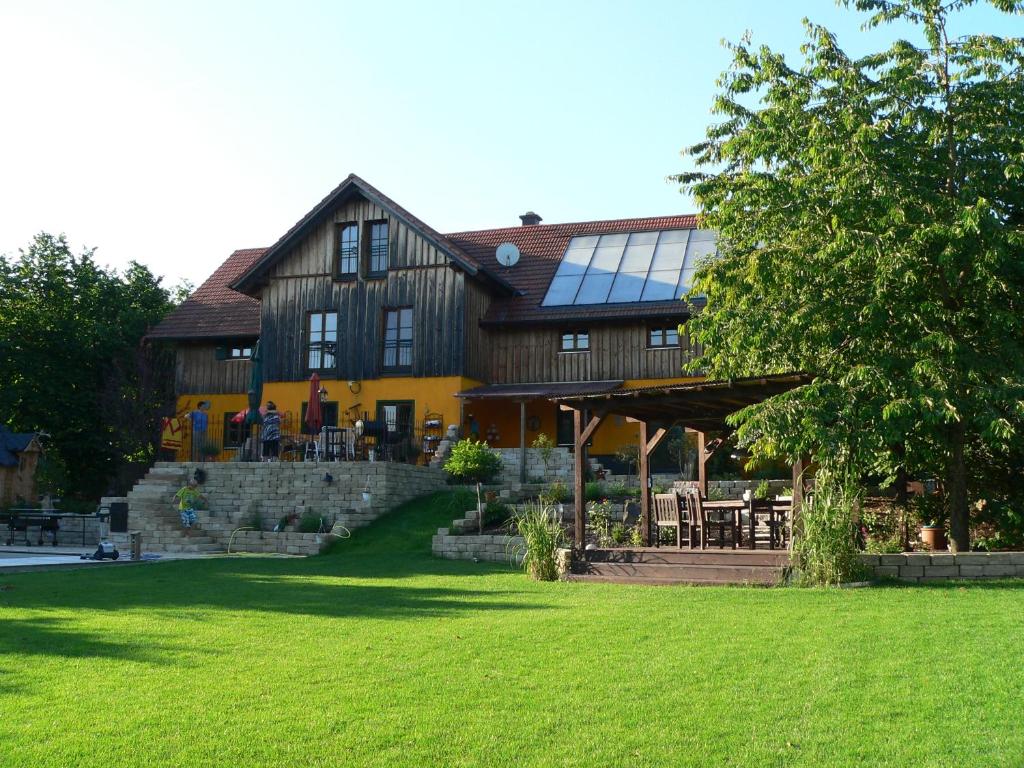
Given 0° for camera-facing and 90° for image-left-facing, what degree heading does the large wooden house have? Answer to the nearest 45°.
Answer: approximately 0°

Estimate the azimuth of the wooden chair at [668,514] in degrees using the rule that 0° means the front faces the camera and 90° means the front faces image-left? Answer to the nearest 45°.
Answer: approximately 180°

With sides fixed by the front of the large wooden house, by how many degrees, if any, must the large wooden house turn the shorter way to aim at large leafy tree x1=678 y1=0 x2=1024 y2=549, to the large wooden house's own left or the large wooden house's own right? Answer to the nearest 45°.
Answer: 0° — it already faces it

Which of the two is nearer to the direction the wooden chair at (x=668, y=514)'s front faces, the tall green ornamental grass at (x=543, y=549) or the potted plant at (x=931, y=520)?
the potted plant

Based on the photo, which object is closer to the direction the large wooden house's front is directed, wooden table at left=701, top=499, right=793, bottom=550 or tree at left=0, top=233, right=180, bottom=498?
the wooden table

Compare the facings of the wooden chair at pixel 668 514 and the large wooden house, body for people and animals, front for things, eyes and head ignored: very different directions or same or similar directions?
very different directions

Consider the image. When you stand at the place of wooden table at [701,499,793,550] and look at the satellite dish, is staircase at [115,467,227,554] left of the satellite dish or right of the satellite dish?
left
